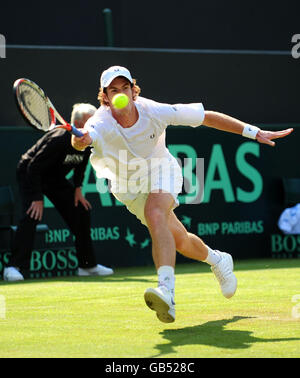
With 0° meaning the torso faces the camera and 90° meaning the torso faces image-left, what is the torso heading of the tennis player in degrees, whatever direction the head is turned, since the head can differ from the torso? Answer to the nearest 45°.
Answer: approximately 0°

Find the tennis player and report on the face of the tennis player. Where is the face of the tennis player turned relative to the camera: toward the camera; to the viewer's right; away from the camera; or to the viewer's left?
toward the camera

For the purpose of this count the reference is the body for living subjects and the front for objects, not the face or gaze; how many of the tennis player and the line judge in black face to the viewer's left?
0

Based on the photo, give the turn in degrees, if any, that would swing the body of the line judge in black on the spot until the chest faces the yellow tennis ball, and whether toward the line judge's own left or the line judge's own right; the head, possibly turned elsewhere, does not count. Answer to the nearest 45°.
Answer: approximately 45° to the line judge's own right

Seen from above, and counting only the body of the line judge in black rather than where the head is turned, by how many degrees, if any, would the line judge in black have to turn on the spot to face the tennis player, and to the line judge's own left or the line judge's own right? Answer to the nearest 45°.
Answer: approximately 45° to the line judge's own right

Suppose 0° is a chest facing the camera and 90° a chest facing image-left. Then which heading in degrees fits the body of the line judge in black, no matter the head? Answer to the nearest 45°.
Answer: approximately 315°

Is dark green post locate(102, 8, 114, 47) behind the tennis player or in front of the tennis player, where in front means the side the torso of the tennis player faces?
behind
